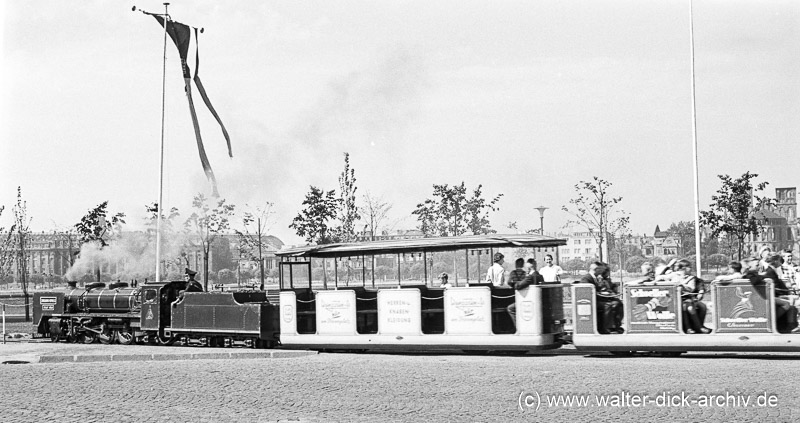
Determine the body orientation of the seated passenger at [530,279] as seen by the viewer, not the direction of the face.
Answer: to the viewer's left

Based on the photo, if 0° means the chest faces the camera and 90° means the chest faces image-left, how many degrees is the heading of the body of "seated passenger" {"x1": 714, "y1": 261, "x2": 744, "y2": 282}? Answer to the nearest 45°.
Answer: approximately 90°

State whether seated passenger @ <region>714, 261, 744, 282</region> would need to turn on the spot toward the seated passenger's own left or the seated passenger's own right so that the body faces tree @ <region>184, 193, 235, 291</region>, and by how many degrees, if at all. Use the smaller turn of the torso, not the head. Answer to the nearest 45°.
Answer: approximately 45° to the seated passenger's own right
